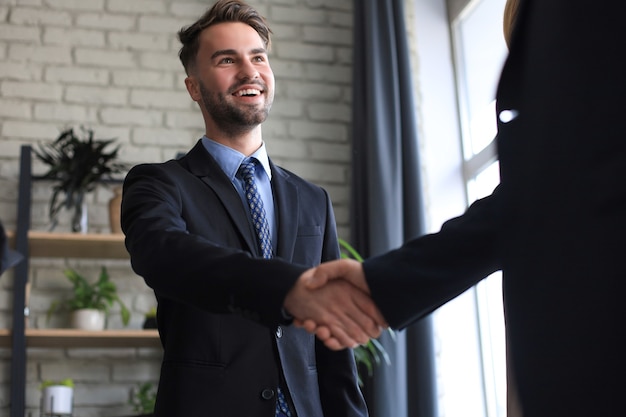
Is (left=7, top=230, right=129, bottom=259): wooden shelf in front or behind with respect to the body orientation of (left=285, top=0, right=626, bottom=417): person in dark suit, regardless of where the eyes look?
in front

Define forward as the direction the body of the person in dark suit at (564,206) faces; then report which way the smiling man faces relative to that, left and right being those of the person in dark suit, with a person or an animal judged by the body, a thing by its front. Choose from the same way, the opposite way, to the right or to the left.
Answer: the opposite way

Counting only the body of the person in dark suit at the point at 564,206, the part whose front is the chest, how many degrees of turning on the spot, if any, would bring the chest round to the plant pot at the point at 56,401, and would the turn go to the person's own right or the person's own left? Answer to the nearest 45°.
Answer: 0° — they already face it

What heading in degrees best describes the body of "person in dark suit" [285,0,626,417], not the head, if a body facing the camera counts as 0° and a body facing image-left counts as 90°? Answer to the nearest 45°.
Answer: approximately 135°

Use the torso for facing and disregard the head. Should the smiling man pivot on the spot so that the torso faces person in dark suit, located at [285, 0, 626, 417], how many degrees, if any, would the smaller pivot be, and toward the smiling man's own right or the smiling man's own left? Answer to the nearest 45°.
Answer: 0° — they already face them

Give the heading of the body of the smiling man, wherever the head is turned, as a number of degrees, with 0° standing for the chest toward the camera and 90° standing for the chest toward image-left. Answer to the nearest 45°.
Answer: approximately 315°

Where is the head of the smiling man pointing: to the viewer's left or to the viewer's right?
to the viewer's right

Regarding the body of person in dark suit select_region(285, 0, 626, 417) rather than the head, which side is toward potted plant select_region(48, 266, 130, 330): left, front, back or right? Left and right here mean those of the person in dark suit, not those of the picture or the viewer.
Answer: front

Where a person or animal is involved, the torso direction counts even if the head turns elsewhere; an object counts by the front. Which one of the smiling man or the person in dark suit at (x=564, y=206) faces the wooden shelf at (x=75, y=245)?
the person in dark suit

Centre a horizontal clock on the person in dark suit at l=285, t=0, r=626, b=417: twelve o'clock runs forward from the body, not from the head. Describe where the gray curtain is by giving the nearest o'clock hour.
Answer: The gray curtain is roughly at 1 o'clock from the person in dark suit.

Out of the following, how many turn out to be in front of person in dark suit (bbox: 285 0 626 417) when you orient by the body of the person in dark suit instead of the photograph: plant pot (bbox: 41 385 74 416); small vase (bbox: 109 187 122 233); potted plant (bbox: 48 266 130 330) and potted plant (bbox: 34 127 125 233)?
4
